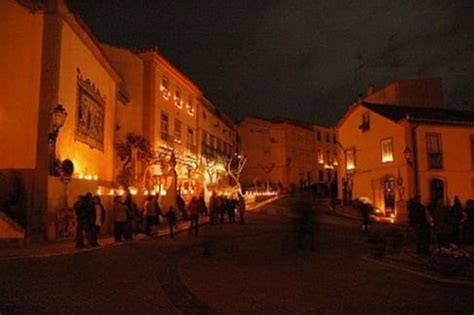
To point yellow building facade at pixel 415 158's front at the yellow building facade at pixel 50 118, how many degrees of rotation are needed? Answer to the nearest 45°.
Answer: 0° — it already faces it

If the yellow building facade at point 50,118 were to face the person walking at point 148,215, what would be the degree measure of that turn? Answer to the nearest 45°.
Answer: approximately 45° to its left

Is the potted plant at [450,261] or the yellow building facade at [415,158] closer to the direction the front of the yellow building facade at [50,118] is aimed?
the potted plant

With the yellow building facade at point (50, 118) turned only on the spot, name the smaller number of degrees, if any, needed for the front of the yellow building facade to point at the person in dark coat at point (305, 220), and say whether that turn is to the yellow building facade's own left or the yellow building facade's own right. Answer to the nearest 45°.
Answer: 0° — it already faces them

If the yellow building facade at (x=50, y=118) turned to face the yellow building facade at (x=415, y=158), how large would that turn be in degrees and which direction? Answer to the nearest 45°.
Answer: approximately 45° to its left

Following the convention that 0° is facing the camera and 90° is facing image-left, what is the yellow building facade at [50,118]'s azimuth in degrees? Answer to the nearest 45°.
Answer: approximately 315°

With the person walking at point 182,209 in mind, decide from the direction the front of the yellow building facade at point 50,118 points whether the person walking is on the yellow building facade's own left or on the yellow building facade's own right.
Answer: on the yellow building facade's own left

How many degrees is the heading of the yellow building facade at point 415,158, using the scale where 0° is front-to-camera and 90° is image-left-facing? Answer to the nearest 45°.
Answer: approximately 45°

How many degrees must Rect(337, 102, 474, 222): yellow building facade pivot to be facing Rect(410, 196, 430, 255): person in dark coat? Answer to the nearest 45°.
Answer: approximately 45° to its left
